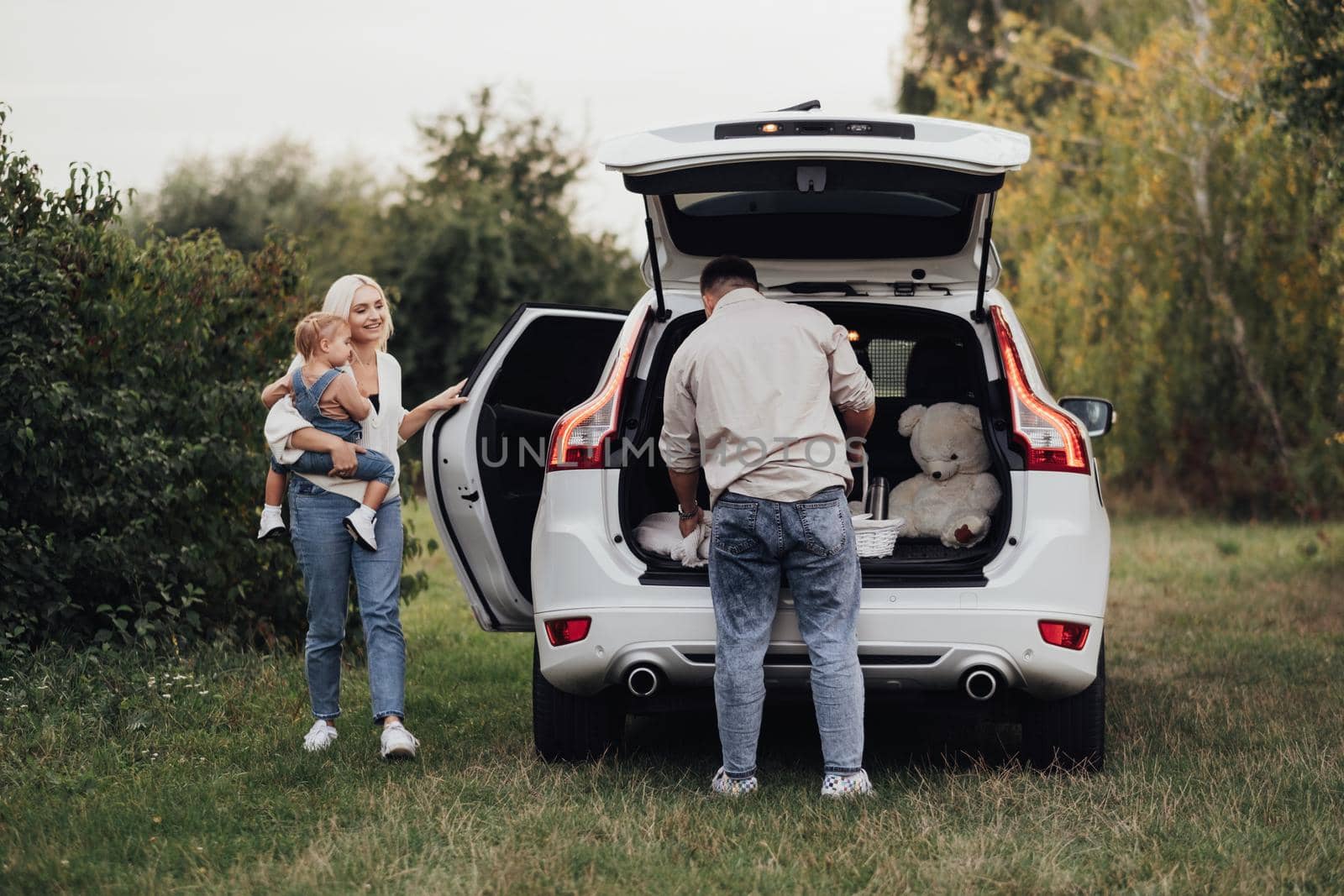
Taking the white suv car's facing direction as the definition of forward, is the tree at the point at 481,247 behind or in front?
in front

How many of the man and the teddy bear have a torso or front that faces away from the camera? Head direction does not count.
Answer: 1

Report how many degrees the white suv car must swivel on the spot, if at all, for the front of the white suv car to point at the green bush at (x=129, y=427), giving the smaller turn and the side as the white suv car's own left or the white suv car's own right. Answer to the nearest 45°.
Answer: approximately 45° to the white suv car's own left

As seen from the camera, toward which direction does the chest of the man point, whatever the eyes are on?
away from the camera

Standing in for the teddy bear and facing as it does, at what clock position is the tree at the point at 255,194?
The tree is roughly at 5 o'clock from the teddy bear.

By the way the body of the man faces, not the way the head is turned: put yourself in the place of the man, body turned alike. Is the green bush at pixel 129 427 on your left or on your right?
on your left

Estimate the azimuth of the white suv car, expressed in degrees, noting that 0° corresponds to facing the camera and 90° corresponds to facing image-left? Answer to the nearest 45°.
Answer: approximately 180°

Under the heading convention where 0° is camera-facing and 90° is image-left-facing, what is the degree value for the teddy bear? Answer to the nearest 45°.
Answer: approximately 0°

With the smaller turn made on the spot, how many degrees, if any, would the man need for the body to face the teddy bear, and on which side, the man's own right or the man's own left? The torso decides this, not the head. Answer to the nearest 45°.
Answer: approximately 45° to the man's own right

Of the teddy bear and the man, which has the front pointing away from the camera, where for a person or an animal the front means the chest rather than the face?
the man

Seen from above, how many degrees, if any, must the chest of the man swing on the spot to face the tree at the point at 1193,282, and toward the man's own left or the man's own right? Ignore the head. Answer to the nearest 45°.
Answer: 0° — they already face it

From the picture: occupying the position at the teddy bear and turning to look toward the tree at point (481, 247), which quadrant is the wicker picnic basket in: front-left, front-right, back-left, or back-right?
back-left

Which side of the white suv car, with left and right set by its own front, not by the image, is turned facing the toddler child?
left
